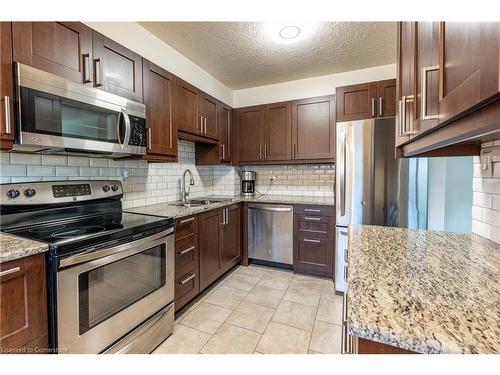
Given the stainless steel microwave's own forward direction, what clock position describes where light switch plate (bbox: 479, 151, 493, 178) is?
The light switch plate is roughly at 12 o'clock from the stainless steel microwave.

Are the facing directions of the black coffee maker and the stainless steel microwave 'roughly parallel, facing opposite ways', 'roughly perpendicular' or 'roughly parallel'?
roughly perpendicular

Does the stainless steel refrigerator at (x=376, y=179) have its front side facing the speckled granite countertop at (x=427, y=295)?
yes

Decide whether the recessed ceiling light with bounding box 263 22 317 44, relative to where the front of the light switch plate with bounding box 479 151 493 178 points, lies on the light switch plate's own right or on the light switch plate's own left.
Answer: on the light switch plate's own right

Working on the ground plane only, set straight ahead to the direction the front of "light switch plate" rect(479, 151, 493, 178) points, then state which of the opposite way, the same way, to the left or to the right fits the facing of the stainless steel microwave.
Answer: the opposite way

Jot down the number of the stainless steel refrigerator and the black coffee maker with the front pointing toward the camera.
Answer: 2

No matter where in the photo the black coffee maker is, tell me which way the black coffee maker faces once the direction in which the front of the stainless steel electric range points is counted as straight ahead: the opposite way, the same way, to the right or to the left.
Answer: to the right

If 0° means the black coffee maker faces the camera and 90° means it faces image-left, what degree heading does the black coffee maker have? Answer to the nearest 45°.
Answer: approximately 0°

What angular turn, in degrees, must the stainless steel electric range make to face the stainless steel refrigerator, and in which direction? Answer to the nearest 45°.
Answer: approximately 45° to its left

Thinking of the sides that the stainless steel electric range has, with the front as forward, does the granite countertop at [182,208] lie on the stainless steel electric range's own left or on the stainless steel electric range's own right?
on the stainless steel electric range's own left

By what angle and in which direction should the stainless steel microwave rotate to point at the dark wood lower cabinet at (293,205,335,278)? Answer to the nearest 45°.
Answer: approximately 45° to its left
